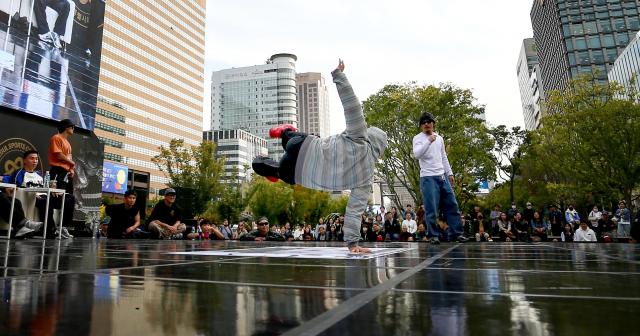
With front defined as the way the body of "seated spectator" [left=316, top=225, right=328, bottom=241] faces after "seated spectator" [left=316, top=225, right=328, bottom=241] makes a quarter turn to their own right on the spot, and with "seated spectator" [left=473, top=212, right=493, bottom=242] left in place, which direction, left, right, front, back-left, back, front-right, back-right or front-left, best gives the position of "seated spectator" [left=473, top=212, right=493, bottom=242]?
back-left

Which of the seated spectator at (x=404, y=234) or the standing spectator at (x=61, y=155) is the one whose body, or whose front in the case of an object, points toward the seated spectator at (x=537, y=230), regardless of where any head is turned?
the standing spectator

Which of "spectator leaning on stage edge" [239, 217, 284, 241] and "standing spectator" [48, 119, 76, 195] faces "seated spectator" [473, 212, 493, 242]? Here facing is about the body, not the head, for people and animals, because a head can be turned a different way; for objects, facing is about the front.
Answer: the standing spectator

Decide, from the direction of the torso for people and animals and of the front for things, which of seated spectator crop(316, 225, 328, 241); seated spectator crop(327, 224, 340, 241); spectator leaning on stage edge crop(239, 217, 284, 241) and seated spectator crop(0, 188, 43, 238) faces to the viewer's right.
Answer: seated spectator crop(0, 188, 43, 238)

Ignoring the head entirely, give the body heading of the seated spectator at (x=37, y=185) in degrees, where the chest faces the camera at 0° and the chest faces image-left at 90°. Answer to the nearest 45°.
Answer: approximately 315°

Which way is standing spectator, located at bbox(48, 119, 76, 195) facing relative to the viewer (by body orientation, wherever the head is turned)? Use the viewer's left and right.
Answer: facing to the right of the viewer

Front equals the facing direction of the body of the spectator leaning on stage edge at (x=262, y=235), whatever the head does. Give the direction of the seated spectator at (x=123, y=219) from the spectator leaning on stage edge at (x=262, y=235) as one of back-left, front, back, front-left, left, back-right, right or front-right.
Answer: front-right

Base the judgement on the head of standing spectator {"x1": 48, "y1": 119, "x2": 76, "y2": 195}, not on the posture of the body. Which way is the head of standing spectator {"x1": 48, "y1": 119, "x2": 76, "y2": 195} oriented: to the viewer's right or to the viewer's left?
to the viewer's right

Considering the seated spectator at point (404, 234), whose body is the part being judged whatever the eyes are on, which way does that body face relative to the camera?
toward the camera

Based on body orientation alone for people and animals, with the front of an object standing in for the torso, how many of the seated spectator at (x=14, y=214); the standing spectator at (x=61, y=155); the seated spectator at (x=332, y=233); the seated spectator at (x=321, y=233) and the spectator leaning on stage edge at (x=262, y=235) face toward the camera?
3

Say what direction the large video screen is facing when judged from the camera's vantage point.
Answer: facing the viewer and to the right of the viewer

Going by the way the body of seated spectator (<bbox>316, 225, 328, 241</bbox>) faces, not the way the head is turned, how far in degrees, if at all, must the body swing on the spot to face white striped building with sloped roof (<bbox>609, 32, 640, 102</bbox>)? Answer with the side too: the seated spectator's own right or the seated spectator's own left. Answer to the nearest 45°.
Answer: approximately 135° to the seated spectator's own left

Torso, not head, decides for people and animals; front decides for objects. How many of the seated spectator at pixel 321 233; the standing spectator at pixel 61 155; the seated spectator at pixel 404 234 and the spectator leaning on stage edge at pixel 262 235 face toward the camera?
3

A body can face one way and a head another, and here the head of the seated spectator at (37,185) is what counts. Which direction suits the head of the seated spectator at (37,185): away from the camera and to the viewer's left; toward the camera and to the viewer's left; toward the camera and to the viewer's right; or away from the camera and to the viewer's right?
toward the camera and to the viewer's right

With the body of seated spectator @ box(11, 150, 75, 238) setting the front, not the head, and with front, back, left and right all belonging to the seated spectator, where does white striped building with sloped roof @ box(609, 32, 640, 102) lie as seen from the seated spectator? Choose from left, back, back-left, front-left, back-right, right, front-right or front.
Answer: front-left

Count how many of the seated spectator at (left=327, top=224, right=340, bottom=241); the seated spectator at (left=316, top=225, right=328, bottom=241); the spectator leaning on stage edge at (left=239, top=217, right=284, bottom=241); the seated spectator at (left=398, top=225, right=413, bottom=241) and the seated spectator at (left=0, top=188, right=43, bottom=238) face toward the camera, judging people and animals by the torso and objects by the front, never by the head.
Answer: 4

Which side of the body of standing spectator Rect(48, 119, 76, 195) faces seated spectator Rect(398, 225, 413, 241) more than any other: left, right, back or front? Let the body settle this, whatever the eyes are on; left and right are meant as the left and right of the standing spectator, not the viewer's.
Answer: front

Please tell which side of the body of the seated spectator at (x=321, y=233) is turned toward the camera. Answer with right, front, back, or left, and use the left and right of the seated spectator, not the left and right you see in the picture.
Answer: front

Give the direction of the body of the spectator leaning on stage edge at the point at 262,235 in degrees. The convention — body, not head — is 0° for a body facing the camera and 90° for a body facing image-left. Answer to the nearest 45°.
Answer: approximately 0°

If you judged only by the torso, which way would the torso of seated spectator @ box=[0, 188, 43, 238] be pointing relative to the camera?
to the viewer's right
